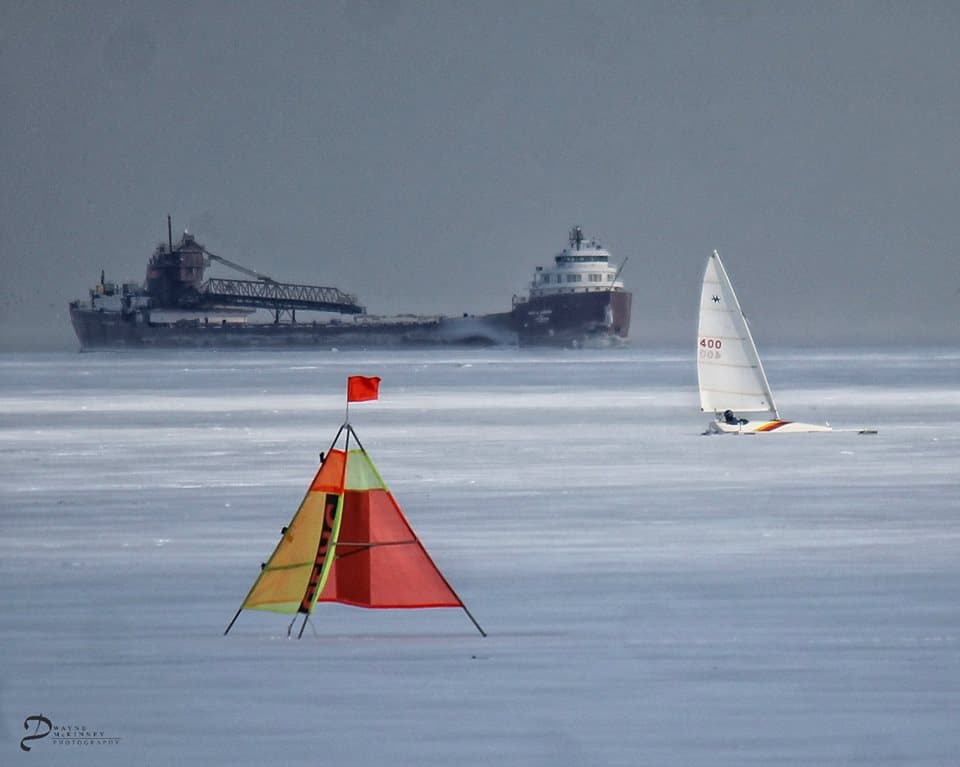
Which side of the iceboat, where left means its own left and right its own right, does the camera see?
right

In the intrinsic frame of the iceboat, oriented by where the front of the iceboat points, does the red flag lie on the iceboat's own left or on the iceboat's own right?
on the iceboat's own right
